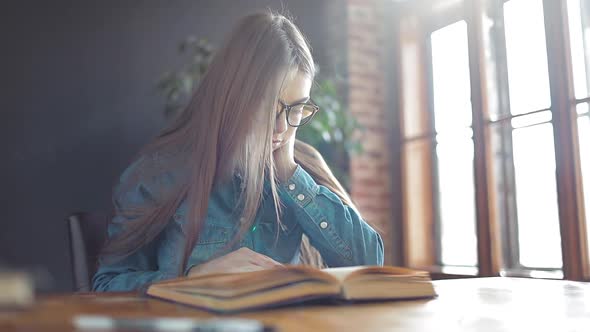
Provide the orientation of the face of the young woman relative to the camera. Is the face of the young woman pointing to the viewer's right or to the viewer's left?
to the viewer's right

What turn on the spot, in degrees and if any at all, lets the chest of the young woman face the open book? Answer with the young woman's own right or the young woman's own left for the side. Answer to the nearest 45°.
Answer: approximately 45° to the young woman's own right

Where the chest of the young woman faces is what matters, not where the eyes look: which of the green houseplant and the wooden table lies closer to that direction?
the wooden table

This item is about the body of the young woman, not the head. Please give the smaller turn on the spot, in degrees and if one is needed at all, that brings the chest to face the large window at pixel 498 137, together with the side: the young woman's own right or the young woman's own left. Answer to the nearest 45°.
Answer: approximately 90° to the young woman's own left

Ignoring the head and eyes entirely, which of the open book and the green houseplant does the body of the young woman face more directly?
the open book

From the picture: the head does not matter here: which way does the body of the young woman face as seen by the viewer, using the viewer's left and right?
facing the viewer and to the right of the viewer

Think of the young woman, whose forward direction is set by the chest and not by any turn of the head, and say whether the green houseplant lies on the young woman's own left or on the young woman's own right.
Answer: on the young woman's own left

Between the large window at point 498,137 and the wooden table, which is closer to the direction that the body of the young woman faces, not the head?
the wooden table
